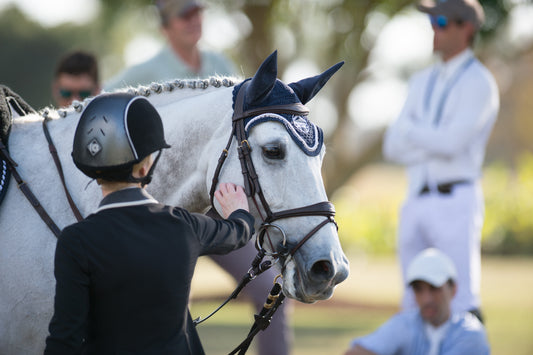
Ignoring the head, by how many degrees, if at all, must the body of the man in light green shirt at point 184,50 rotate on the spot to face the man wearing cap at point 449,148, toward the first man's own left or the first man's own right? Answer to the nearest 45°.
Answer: approximately 45° to the first man's own left

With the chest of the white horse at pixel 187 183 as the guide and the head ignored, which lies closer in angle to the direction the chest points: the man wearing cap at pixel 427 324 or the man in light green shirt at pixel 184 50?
the man wearing cap

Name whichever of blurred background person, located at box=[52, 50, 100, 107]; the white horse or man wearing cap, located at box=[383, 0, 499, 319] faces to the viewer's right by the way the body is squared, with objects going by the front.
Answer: the white horse

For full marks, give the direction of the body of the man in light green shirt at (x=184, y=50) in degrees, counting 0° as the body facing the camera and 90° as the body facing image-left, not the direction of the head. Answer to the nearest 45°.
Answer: approximately 315°

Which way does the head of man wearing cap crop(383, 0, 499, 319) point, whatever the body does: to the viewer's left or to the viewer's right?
to the viewer's left

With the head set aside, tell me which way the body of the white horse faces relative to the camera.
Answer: to the viewer's right
